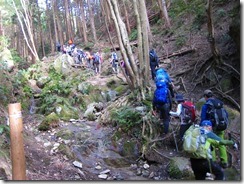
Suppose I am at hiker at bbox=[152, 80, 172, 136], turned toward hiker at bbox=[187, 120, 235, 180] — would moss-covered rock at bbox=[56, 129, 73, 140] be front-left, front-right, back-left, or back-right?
back-right

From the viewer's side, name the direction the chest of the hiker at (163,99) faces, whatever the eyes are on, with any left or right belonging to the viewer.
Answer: facing away from the viewer

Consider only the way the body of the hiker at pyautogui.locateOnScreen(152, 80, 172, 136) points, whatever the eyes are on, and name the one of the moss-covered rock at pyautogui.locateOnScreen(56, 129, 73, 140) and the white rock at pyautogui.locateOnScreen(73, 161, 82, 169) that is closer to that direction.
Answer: the moss-covered rock

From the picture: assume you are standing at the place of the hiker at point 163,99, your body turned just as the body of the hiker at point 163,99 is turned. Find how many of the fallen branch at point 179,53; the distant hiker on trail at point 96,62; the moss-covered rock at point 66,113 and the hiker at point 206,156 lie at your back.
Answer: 1

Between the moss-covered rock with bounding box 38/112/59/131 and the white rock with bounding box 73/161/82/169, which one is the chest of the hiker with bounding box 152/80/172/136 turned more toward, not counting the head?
the moss-covered rock

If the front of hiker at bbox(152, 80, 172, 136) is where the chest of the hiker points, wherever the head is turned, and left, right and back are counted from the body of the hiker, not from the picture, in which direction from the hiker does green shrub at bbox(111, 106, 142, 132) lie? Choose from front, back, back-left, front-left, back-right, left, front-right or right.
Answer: front-left

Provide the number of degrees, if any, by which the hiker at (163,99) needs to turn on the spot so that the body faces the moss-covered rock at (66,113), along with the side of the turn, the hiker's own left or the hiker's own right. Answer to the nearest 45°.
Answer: approximately 45° to the hiker's own left

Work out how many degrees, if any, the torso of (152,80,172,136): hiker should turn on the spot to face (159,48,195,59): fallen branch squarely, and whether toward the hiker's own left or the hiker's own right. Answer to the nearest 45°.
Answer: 0° — they already face it

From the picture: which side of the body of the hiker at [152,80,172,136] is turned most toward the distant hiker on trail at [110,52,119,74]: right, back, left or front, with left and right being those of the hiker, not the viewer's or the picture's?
front

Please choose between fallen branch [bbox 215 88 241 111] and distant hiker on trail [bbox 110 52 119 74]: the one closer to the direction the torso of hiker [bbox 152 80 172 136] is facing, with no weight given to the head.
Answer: the distant hiker on trail

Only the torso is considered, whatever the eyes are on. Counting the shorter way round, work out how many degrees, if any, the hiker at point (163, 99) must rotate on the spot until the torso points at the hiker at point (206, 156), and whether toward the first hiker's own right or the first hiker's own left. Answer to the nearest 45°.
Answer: approximately 180°

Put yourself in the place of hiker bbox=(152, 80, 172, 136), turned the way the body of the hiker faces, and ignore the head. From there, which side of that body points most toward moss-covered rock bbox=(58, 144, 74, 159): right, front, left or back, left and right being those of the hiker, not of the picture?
left
